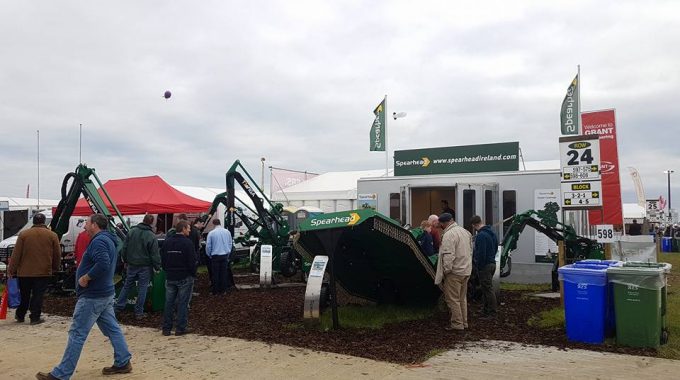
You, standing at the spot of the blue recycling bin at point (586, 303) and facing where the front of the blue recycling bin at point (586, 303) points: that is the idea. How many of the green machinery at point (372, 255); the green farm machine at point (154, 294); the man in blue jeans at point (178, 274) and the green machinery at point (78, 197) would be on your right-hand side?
4

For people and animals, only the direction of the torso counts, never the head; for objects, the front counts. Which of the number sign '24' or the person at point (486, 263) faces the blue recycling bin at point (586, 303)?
the number sign '24'

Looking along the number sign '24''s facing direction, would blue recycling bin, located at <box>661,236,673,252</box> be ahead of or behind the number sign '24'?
behind

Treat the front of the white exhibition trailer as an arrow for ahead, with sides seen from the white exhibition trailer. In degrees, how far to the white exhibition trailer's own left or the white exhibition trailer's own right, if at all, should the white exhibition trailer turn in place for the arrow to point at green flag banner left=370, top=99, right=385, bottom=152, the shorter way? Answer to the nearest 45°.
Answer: approximately 135° to the white exhibition trailer's own right

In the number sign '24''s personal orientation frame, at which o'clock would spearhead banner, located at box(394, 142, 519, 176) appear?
The spearhead banner is roughly at 5 o'clock from the number sign '24'.

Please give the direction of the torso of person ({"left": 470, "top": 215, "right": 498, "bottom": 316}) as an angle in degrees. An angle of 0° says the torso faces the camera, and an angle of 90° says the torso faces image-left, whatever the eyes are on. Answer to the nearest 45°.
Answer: approximately 90°

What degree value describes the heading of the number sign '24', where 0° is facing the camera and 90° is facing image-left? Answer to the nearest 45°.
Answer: approximately 0°

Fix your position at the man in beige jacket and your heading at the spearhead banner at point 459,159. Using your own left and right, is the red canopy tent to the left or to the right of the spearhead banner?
left

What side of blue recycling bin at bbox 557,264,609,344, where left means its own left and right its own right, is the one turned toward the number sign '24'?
back
